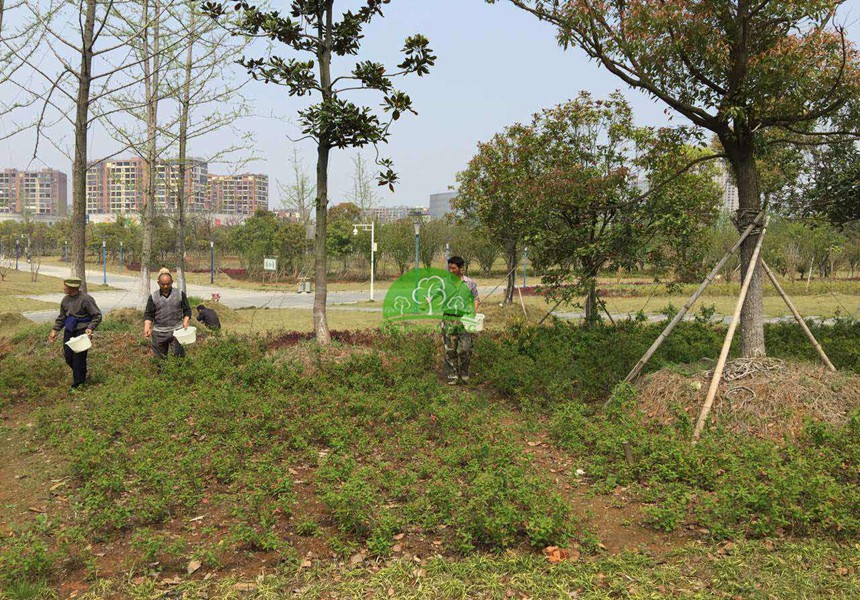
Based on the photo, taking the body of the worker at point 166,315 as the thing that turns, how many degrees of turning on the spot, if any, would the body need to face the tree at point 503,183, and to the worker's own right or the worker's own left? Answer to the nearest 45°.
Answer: approximately 135° to the worker's own left

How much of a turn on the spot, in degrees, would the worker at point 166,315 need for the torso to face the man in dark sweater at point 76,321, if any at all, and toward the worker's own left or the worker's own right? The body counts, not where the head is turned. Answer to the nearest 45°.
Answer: approximately 90° to the worker's own right

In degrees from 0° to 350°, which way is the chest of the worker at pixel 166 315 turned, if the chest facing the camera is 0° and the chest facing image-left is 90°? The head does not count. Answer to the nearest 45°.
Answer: approximately 0°

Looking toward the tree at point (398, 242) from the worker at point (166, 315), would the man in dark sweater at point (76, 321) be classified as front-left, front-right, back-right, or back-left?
back-left

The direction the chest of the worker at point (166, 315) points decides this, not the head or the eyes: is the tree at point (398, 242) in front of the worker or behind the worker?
behind
